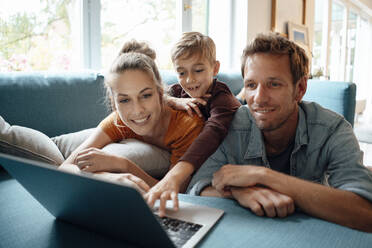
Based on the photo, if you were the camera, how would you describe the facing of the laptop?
facing away from the viewer and to the right of the viewer

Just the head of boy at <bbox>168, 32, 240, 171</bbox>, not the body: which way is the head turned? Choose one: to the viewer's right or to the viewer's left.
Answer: to the viewer's left

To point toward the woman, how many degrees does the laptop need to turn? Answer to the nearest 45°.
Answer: approximately 45° to its left

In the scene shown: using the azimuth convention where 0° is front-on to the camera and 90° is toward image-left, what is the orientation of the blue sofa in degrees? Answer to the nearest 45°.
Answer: approximately 0°

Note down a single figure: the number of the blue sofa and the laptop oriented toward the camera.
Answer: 1
